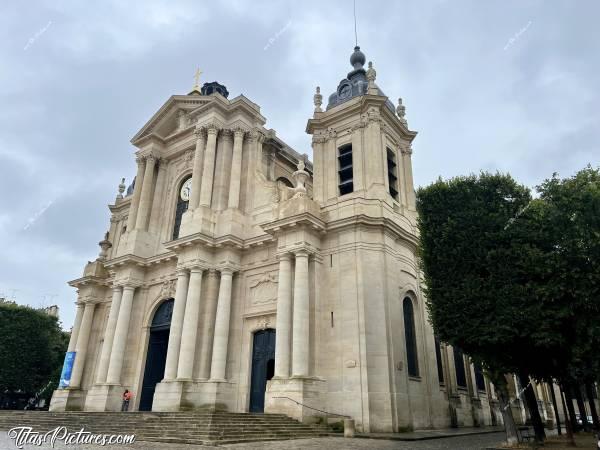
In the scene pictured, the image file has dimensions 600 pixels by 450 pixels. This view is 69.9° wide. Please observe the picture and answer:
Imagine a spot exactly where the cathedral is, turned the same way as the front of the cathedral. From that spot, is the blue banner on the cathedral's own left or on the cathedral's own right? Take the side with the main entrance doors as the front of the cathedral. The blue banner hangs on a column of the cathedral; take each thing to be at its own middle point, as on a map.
on the cathedral's own right

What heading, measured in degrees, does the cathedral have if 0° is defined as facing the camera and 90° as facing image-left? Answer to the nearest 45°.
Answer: approximately 45°

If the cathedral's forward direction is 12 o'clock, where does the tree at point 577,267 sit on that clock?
The tree is roughly at 9 o'clock from the cathedral.

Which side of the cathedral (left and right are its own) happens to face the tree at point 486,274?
left

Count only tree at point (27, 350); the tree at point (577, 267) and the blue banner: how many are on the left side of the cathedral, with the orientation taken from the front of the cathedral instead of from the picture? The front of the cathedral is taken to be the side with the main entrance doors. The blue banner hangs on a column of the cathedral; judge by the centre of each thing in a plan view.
1

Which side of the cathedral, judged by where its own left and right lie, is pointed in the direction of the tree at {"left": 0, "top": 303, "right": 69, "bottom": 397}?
right
